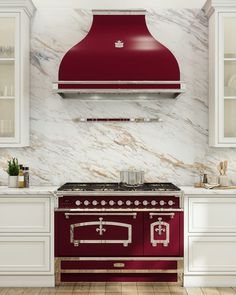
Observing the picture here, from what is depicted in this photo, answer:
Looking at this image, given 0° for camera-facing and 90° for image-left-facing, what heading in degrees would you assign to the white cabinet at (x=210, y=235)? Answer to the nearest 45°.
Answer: approximately 0°

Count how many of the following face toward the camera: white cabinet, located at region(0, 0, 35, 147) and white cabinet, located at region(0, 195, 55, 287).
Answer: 2

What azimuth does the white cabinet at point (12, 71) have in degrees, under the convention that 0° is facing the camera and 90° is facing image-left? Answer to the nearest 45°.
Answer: approximately 0°
